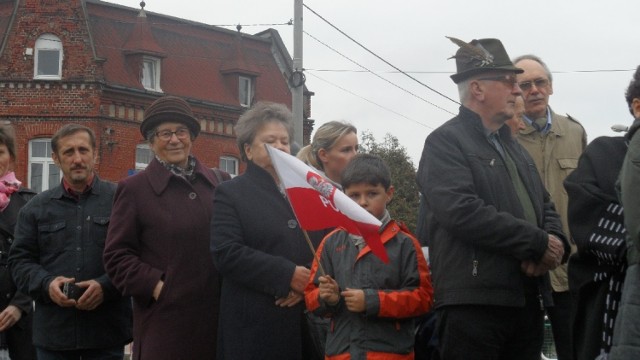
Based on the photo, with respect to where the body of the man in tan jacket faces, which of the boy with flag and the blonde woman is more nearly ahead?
the boy with flag

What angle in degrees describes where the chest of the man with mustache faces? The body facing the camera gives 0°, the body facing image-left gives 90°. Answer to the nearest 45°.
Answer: approximately 0°

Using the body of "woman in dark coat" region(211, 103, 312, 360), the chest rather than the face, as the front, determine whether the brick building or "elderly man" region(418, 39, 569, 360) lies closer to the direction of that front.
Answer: the elderly man

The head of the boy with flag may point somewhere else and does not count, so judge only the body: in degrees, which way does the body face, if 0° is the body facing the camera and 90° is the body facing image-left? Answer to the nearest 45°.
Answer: approximately 0°

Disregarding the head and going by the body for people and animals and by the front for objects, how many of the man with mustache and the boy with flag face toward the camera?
2
